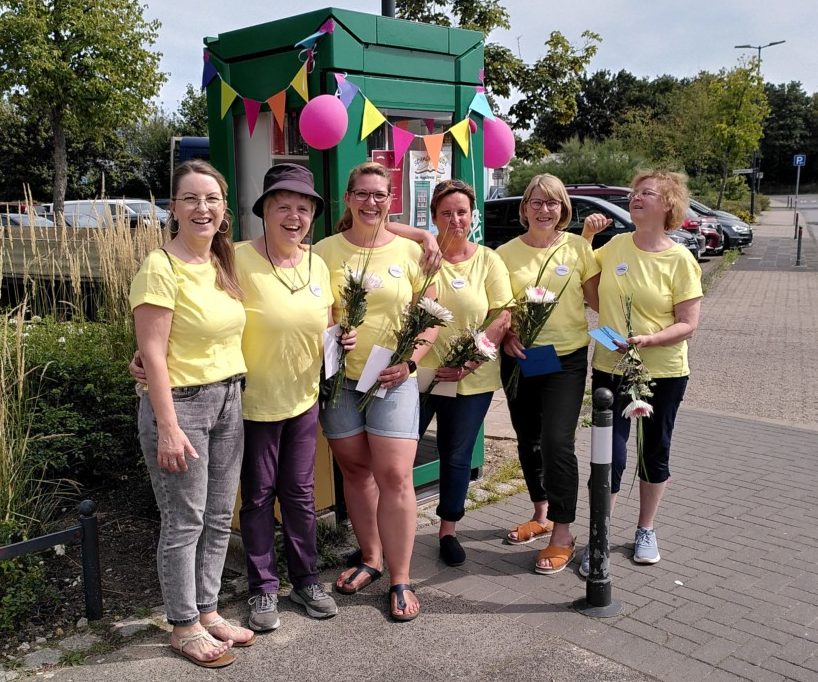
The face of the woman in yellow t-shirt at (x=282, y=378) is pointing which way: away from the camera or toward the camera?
toward the camera

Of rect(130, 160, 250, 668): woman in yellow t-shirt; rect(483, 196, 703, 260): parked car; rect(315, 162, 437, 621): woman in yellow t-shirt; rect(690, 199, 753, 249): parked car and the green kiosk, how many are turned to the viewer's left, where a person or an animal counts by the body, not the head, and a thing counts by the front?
0

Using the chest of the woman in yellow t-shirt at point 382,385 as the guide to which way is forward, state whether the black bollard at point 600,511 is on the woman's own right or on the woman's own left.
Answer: on the woman's own left

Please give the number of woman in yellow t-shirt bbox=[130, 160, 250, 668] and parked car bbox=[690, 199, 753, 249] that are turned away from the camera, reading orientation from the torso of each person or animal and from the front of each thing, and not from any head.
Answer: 0

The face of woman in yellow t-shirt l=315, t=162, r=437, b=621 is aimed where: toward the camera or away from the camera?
toward the camera

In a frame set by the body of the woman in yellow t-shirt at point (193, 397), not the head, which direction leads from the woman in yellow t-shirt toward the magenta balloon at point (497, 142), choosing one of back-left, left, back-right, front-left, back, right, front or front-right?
left

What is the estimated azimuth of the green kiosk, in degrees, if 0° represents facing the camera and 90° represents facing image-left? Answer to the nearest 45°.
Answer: approximately 315°

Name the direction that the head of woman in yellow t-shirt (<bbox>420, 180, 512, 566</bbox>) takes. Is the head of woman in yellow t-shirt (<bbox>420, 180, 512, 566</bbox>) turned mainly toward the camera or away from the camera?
toward the camera

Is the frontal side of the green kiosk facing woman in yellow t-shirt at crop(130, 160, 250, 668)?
no

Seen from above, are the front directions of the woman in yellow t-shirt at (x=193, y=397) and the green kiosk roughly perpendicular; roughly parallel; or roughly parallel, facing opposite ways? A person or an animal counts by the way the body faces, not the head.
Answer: roughly parallel

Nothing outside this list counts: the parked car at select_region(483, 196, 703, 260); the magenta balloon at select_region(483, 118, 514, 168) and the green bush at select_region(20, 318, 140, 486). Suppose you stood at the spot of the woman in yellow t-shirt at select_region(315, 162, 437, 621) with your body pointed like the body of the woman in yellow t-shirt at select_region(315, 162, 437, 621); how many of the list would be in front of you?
0

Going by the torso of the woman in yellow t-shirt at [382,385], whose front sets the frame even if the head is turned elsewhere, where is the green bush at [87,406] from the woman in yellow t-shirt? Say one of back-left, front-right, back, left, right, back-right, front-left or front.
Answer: back-right

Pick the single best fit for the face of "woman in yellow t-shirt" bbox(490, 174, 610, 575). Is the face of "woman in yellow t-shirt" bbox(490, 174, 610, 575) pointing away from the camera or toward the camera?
toward the camera

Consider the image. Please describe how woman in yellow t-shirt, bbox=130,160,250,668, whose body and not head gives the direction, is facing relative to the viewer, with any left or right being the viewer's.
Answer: facing the viewer and to the right of the viewer

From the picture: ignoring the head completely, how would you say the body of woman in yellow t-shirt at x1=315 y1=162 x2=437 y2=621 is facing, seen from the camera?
toward the camera

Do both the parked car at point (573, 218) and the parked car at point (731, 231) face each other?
no
